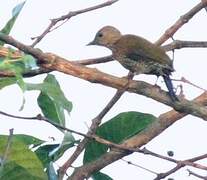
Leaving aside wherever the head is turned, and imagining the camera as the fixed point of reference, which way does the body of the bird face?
to the viewer's left
